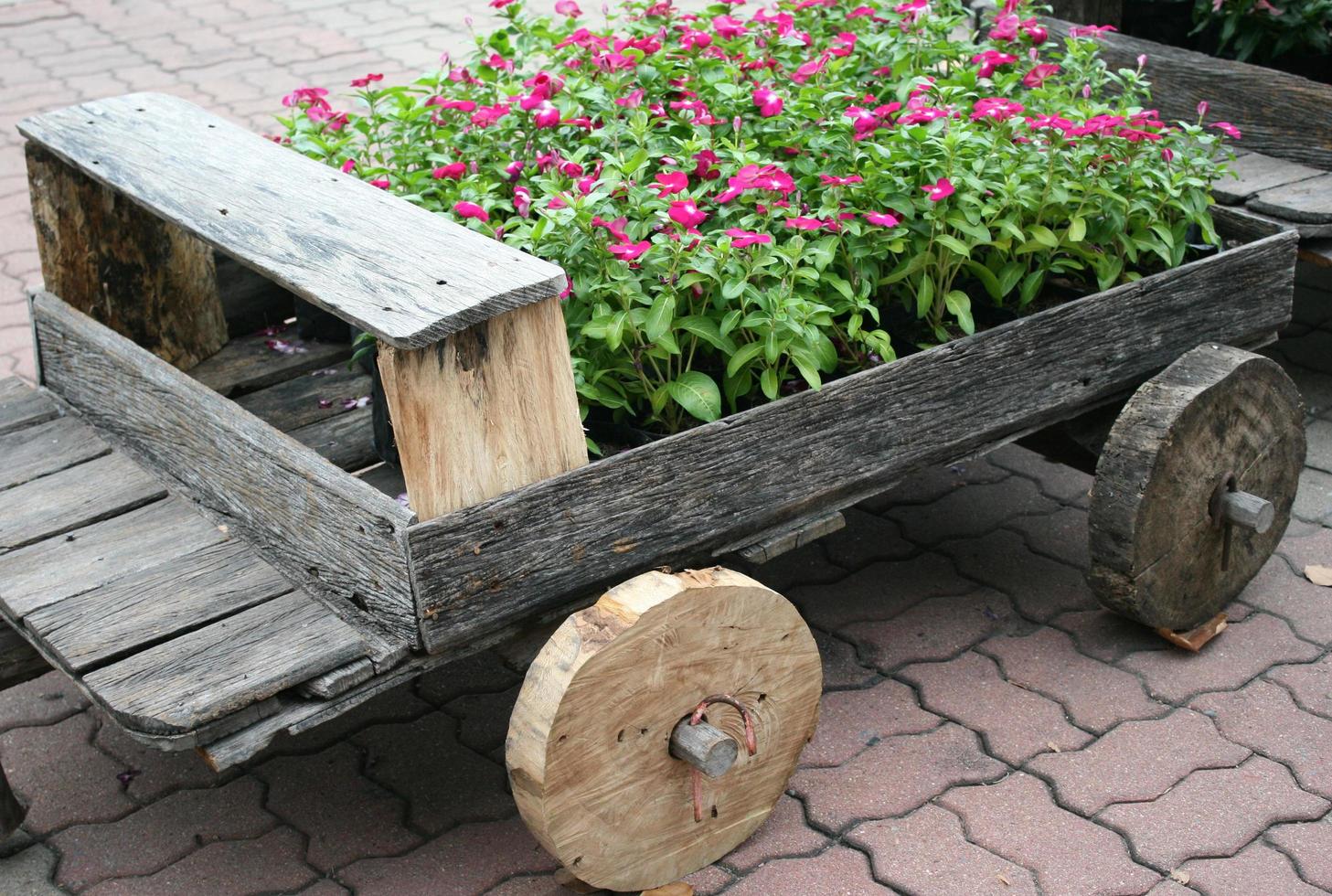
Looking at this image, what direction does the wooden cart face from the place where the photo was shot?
facing the viewer and to the left of the viewer

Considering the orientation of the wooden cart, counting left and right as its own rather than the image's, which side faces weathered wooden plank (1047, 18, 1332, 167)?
back
